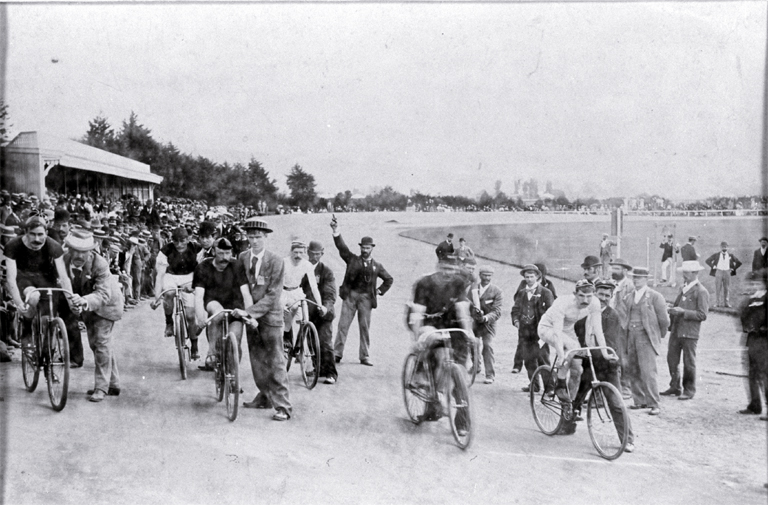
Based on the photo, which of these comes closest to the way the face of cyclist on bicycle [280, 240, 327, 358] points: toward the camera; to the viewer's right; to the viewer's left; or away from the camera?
toward the camera

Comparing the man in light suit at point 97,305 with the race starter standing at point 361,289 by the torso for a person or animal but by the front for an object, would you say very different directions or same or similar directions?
same or similar directions

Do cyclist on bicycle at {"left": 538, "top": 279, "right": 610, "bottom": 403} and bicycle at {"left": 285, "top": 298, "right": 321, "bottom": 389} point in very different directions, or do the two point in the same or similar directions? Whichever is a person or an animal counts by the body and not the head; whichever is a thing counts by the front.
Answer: same or similar directions

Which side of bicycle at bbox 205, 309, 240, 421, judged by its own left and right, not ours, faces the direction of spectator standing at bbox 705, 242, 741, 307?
left

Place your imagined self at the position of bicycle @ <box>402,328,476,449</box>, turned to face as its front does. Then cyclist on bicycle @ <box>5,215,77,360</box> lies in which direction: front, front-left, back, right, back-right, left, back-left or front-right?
back-right

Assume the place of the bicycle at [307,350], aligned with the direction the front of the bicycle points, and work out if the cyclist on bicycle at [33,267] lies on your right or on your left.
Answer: on your right

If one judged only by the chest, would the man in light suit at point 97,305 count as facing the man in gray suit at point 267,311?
no

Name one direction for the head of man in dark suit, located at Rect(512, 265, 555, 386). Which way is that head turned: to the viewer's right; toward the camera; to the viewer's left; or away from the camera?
toward the camera

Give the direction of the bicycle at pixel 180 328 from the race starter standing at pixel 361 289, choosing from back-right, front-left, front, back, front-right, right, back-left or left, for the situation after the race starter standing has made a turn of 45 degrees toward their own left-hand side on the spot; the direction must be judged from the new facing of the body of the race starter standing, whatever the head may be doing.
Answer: back-right

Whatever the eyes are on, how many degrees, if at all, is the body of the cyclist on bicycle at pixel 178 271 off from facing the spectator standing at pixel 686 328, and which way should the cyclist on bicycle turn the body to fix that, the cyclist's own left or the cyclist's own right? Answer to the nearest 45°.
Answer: approximately 45° to the cyclist's own left

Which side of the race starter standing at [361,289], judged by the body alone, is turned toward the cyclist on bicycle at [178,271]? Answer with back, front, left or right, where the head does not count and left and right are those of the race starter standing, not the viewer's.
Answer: right

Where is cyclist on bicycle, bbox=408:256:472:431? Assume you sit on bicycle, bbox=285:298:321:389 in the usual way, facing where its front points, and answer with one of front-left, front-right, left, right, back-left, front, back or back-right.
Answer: front

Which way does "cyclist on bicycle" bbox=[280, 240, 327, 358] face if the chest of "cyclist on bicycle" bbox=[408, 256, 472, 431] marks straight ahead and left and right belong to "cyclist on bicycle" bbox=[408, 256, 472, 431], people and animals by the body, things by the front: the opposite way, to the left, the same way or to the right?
the same way

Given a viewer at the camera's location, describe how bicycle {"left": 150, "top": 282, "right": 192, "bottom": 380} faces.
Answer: facing the viewer

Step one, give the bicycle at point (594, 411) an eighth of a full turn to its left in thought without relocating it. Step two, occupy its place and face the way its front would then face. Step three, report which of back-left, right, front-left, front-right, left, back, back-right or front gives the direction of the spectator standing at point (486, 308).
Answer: back-left

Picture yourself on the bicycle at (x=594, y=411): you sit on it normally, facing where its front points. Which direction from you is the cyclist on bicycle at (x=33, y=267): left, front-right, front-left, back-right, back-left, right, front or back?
back-right

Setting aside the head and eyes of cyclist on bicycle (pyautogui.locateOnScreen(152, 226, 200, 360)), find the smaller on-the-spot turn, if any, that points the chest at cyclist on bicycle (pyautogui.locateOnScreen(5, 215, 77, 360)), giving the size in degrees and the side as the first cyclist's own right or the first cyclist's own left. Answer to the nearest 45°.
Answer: approximately 45° to the first cyclist's own right

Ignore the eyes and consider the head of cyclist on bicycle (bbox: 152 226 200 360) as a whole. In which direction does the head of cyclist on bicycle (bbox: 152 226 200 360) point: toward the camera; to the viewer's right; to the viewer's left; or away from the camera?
toward the camera

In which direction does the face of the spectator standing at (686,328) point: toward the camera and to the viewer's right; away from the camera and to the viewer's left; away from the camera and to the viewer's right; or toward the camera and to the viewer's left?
toward the camera and to the viewer's left

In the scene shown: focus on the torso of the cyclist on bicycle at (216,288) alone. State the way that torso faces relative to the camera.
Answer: toward the camera
